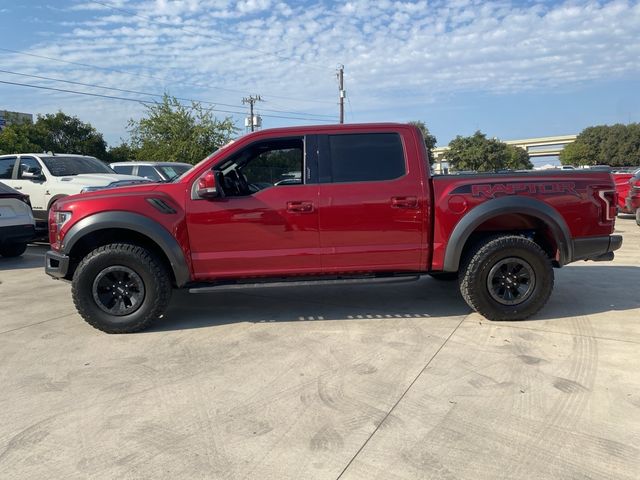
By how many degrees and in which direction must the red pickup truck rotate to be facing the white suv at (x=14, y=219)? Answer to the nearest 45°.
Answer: approximately 45° to its right

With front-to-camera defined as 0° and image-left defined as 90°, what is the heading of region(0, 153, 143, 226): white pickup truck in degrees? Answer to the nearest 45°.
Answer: approximately 315°

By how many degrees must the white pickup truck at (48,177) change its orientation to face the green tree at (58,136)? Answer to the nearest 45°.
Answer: approximately 135° to its left

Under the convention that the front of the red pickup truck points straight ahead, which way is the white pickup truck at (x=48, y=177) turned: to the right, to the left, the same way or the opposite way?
the opposite way

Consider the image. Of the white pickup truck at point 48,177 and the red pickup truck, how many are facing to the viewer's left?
1

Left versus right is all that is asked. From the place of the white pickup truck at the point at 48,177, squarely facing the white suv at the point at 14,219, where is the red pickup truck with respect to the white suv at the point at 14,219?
left

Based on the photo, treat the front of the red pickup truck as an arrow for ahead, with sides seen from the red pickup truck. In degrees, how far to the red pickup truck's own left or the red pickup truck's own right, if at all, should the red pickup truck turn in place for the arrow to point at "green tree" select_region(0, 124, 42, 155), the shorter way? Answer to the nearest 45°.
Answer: approximately 45° to the red pickup truck's own right

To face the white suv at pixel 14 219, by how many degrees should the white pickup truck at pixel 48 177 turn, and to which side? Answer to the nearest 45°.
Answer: approximately 45° to its right

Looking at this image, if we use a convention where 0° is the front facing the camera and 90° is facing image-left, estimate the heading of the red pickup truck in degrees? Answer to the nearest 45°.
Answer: approximately 90°
